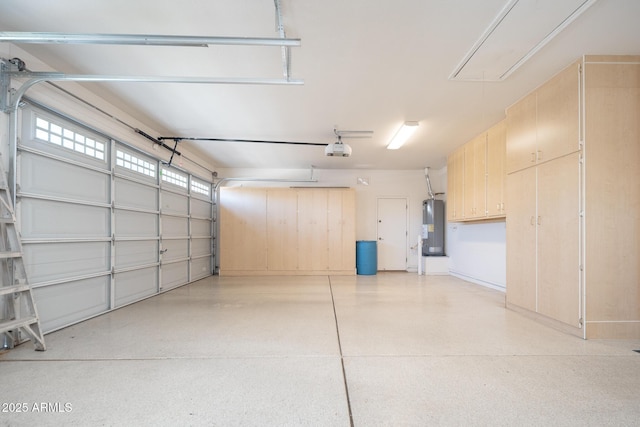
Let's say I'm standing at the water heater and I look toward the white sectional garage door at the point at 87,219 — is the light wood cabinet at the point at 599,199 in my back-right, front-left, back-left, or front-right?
front-left

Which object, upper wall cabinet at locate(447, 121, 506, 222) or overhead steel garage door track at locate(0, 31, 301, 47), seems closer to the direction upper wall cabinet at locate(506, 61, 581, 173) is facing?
the overhead steel garage door track

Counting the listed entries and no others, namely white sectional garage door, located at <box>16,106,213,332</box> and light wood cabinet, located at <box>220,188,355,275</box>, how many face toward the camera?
1

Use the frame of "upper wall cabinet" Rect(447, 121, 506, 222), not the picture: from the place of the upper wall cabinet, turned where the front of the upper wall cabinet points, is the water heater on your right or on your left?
on your right

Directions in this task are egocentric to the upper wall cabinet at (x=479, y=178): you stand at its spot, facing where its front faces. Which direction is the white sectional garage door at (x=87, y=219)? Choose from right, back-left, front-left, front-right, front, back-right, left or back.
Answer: front

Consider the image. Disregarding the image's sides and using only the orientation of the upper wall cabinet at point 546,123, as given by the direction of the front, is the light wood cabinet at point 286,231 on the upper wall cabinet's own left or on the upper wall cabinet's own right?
on the upper wall cabinet's own right

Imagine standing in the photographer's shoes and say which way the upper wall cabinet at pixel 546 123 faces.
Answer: facing the viewer and to the left of the viewer

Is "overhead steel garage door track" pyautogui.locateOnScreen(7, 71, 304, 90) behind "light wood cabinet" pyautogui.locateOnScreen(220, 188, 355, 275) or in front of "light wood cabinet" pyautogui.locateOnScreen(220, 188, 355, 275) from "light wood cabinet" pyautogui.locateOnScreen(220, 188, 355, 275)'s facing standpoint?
in front

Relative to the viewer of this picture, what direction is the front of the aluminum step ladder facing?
facing the viewer and to the right of the viewer

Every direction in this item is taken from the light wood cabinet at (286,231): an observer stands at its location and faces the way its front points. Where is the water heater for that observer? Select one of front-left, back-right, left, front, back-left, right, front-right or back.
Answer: left

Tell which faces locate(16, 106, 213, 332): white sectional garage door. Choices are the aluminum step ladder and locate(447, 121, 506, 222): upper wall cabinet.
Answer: the upper wall cabinet

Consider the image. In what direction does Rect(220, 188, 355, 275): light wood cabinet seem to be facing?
toward the camera

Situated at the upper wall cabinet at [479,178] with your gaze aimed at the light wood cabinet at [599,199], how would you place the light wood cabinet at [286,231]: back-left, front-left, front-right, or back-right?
back-right

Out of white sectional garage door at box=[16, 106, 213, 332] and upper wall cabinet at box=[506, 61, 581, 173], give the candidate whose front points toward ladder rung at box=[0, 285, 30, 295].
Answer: the upper wall cabinet
